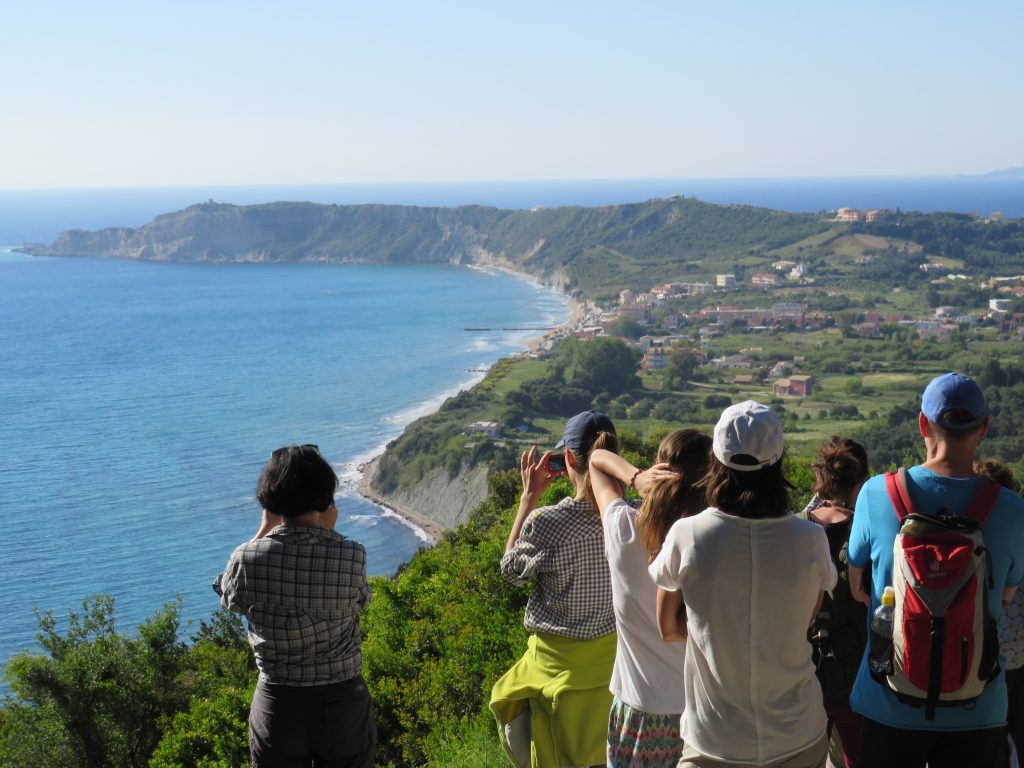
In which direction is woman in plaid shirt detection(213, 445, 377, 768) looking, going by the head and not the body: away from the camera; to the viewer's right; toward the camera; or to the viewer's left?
away from the camera

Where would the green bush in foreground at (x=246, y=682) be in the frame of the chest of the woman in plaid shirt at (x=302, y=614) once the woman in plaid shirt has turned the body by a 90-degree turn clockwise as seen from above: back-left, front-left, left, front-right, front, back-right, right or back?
left

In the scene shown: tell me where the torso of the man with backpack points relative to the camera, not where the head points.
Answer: away from the camera

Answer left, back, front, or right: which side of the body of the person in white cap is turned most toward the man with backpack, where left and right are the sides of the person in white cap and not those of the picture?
right

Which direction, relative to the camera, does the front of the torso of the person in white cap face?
away from the camera

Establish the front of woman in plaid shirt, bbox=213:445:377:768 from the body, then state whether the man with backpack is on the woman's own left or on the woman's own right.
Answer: on the woman's own right

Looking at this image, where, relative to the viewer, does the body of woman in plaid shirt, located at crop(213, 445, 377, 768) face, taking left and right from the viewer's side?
facing away from the viewer

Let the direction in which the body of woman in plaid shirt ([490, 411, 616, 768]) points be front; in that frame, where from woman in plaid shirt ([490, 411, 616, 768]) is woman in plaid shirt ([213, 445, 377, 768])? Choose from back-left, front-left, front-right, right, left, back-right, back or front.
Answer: front-left

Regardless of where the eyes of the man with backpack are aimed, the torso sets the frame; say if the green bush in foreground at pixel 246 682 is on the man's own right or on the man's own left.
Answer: on the man's own left

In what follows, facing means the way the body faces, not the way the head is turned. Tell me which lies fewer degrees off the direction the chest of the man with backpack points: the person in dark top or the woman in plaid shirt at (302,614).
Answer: the person in dark top

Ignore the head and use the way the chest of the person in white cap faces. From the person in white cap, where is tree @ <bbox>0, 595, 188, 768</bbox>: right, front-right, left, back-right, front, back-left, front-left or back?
front-left

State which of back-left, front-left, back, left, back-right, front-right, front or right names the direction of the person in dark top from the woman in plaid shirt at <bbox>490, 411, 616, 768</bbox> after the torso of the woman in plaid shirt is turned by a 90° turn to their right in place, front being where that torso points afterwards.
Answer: front-right
